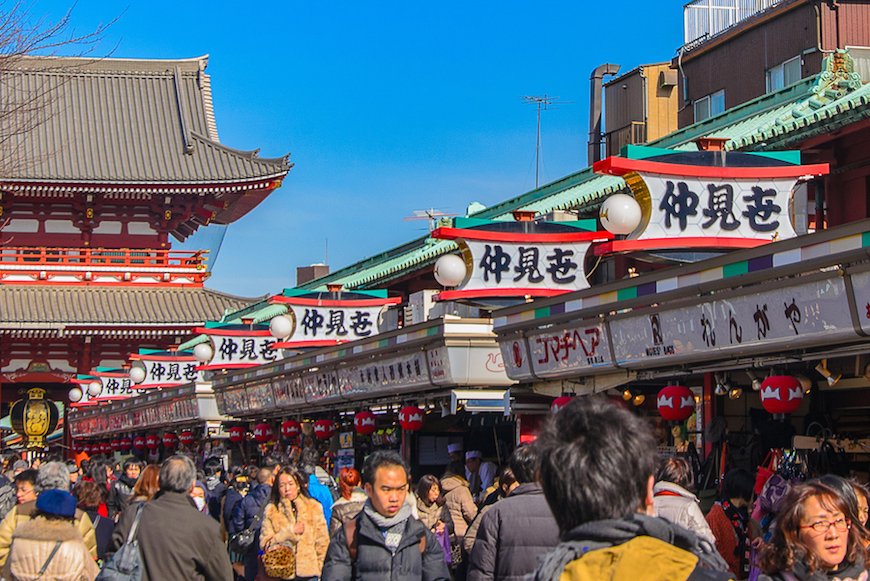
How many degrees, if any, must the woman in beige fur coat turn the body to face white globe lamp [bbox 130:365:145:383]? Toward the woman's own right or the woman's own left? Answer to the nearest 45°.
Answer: approximately 180°

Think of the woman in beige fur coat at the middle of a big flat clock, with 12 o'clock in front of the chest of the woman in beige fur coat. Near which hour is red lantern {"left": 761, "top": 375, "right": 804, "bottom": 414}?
The red lantern is roughly at 9 o'clock from the woman in beige fur coat.

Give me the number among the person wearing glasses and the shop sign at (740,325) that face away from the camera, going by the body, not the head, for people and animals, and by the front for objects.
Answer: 0

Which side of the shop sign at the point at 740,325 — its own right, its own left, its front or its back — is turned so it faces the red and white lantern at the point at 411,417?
right

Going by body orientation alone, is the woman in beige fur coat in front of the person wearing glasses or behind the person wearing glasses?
behind

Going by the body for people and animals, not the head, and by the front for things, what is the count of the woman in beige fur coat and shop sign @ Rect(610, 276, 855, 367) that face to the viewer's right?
0

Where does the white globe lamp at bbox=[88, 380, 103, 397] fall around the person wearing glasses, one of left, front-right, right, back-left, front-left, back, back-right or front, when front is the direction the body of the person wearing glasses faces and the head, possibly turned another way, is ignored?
back

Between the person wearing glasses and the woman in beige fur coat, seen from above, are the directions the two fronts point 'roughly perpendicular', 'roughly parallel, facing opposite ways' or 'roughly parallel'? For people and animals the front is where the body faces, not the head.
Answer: roughly parallel

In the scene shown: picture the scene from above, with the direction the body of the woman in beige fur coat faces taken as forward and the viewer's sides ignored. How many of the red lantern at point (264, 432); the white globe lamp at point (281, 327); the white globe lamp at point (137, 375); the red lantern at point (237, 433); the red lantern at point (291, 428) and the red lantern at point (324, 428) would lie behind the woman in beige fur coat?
6

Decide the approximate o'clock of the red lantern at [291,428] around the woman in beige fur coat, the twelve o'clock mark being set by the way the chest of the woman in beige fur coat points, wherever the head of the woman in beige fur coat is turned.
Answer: The red lantern is roughly at 6 o'clock from the woman in beige fur coat.

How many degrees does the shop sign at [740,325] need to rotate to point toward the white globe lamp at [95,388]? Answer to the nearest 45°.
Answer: approximately 90° to its right

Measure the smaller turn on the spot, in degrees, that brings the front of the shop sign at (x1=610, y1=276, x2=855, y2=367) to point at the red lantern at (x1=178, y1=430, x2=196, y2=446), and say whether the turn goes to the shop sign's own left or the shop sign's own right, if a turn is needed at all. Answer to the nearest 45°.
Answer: approximately 90° to the shop sign's own right

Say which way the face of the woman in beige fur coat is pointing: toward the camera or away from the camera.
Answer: toward the camera

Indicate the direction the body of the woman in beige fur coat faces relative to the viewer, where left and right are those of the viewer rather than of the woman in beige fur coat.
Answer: facing the viewer

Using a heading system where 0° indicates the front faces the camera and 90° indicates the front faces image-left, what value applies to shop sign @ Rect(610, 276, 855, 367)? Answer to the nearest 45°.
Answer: approximately 45°

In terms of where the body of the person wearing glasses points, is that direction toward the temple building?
no
